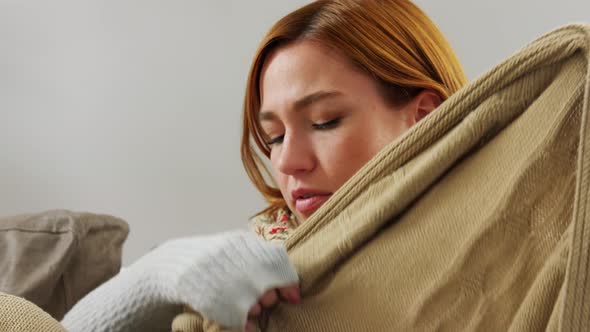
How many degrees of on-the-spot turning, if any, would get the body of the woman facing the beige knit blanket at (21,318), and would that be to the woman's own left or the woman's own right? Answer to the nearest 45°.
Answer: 0° — they already face it

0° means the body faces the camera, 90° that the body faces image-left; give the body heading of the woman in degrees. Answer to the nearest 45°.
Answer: approximately 45°
